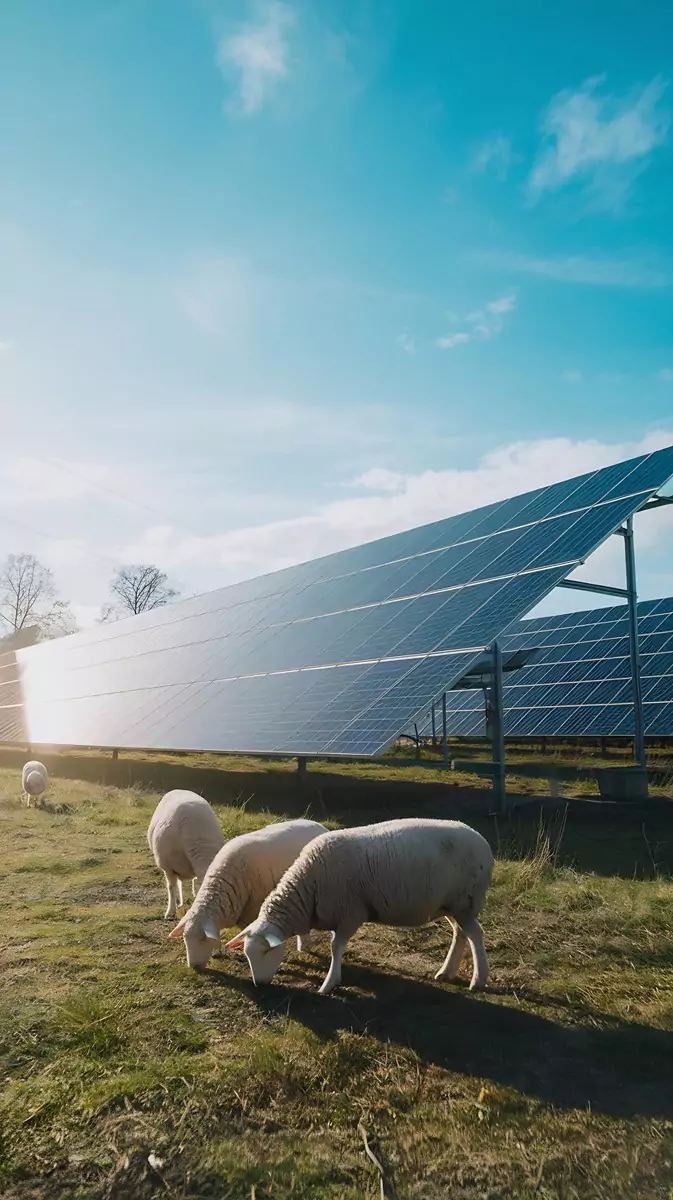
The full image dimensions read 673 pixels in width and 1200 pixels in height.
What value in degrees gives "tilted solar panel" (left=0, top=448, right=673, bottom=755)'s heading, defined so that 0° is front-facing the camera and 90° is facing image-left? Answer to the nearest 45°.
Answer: approximately 45°

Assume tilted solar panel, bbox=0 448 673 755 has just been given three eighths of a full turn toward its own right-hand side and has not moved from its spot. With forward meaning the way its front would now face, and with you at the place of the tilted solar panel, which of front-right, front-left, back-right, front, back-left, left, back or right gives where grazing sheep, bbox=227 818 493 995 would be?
back

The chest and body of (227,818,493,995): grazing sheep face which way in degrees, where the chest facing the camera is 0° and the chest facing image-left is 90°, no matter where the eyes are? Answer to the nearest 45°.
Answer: approximately 90°

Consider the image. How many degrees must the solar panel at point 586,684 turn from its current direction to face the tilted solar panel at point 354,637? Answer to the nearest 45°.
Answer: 0° — it already faces it

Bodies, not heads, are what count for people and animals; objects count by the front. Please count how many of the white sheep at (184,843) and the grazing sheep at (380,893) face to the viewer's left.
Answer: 1

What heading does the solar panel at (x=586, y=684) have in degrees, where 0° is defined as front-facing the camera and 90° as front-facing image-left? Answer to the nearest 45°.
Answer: approximately 45°

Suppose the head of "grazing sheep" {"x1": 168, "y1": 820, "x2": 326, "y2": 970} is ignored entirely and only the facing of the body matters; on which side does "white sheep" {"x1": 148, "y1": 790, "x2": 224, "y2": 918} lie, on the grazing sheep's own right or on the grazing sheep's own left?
on the grazing sheep's own right

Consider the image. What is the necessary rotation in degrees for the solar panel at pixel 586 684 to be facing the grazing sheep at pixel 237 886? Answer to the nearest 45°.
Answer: approximately 45° to its left

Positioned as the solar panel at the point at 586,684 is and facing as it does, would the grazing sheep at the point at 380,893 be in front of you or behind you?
in front
